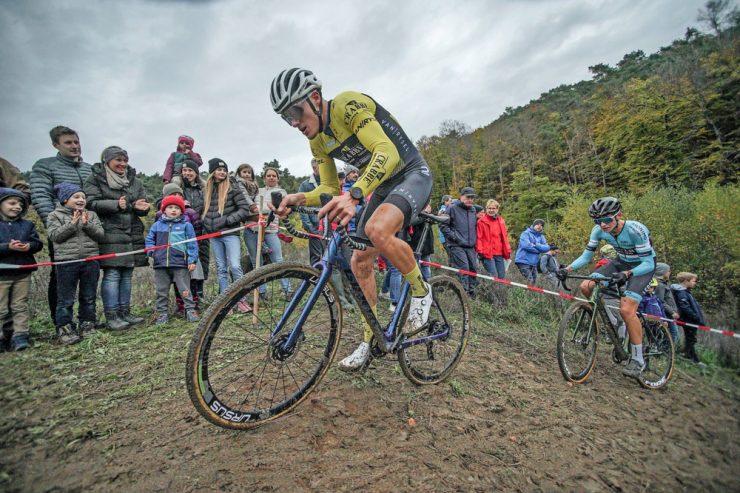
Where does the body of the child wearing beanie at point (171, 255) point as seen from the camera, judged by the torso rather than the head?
toward the camera

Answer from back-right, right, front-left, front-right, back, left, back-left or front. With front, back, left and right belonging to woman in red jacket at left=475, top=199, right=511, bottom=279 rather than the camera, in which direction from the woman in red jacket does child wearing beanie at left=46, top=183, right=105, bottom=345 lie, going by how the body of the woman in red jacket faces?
front-right

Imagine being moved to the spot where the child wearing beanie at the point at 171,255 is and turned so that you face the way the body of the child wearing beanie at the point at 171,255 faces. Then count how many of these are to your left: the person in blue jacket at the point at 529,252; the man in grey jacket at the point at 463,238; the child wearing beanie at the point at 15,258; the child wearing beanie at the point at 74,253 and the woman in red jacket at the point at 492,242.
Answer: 3

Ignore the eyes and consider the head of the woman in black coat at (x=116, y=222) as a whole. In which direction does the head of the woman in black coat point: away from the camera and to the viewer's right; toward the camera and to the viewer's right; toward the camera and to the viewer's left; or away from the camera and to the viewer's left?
toward the camera and to the viewer's right

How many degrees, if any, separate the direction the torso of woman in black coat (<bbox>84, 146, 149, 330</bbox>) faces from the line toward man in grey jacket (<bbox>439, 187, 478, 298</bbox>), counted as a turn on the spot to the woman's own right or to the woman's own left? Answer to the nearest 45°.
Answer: approximately 45° to the woman's own left

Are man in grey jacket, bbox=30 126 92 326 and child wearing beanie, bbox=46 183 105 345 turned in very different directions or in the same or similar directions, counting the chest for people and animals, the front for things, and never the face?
same or similar directions

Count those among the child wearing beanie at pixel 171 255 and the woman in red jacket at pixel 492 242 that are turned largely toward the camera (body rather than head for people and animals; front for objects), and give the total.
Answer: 2

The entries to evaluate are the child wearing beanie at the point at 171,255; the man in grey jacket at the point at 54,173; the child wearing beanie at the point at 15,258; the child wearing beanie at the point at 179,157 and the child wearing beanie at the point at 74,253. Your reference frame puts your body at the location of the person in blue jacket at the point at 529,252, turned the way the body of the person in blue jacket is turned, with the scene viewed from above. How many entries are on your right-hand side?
5

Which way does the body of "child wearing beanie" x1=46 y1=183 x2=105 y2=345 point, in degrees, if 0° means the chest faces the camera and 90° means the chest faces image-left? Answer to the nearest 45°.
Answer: approximately 315°

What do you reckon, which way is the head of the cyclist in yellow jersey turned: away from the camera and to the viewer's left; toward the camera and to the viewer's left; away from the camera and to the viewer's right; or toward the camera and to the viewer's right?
toward the camera and to the viewer's left

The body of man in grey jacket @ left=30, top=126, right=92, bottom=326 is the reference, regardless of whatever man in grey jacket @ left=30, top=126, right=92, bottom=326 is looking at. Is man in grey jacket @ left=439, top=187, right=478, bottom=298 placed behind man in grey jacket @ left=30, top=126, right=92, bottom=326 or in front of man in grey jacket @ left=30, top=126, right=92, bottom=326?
in front

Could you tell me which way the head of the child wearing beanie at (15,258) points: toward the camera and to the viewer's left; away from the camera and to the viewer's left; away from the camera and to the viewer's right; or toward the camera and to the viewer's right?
toward the camera and to the viewer's right

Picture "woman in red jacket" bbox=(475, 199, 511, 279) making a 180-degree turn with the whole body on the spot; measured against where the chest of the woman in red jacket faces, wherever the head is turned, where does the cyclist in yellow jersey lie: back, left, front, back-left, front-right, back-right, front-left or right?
back

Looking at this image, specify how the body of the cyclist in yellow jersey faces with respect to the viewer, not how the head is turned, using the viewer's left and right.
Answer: facing the viewer and to the left of the viewer

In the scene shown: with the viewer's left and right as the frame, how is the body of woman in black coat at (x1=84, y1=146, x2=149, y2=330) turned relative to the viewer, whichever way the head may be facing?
facing the viewer and to the right of the viewer
